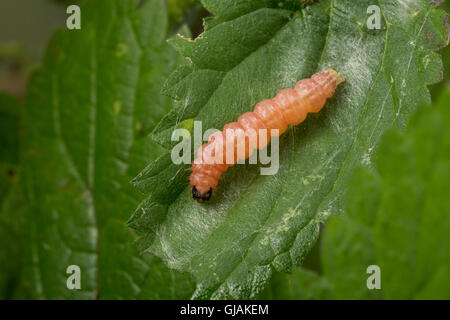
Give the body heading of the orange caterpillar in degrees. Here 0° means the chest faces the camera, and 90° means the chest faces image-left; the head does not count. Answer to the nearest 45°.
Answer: approximately 45°

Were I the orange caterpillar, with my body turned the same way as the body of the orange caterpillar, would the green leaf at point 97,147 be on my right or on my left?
on my right

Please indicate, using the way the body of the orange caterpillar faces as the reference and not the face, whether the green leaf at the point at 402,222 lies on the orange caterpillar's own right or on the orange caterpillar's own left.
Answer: on the orange caterpillar's own left
